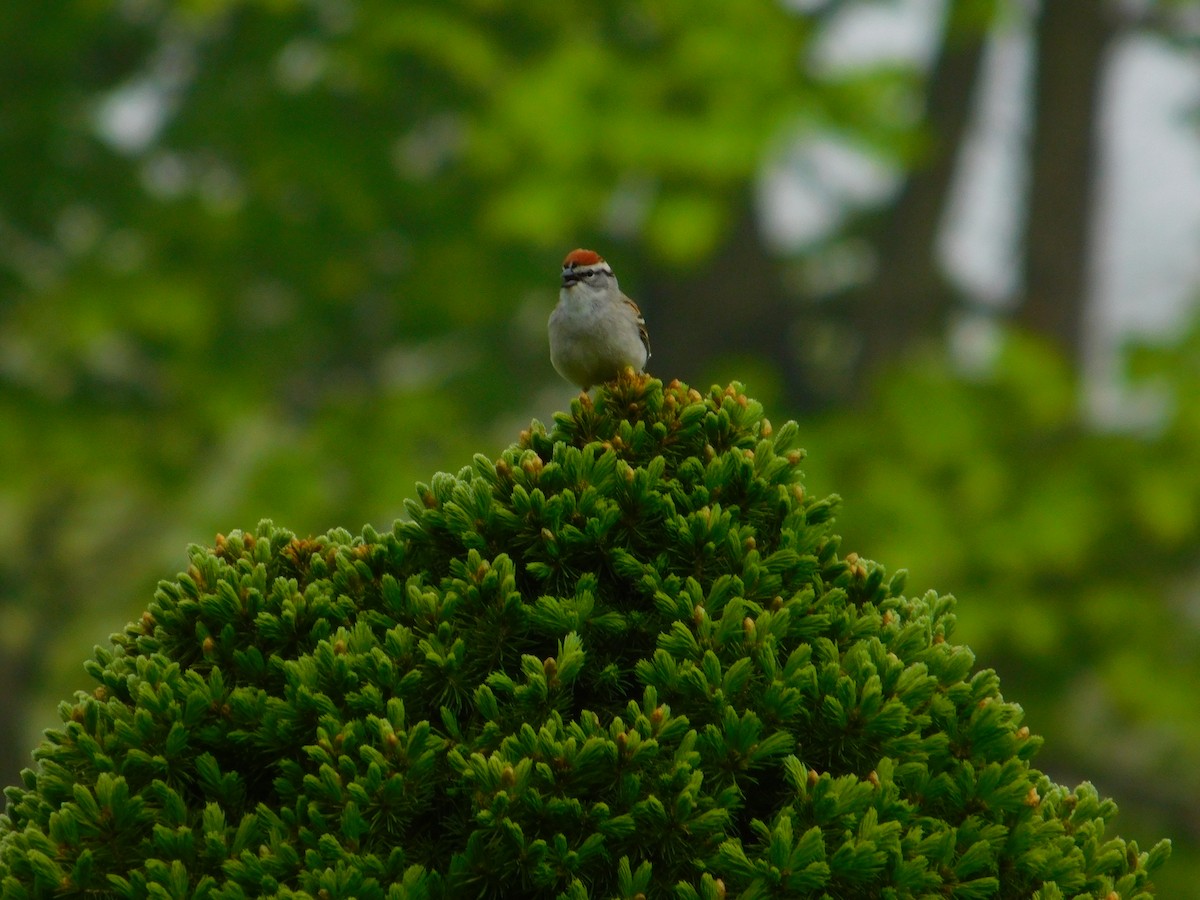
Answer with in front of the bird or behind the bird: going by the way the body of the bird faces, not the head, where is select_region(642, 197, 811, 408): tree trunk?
behind

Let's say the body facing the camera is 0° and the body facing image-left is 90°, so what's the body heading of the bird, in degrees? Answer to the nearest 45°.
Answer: approximately 45°

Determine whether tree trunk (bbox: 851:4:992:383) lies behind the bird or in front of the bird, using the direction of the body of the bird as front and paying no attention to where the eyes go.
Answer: behind

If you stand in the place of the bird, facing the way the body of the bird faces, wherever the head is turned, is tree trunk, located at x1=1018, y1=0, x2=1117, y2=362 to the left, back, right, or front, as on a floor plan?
back
